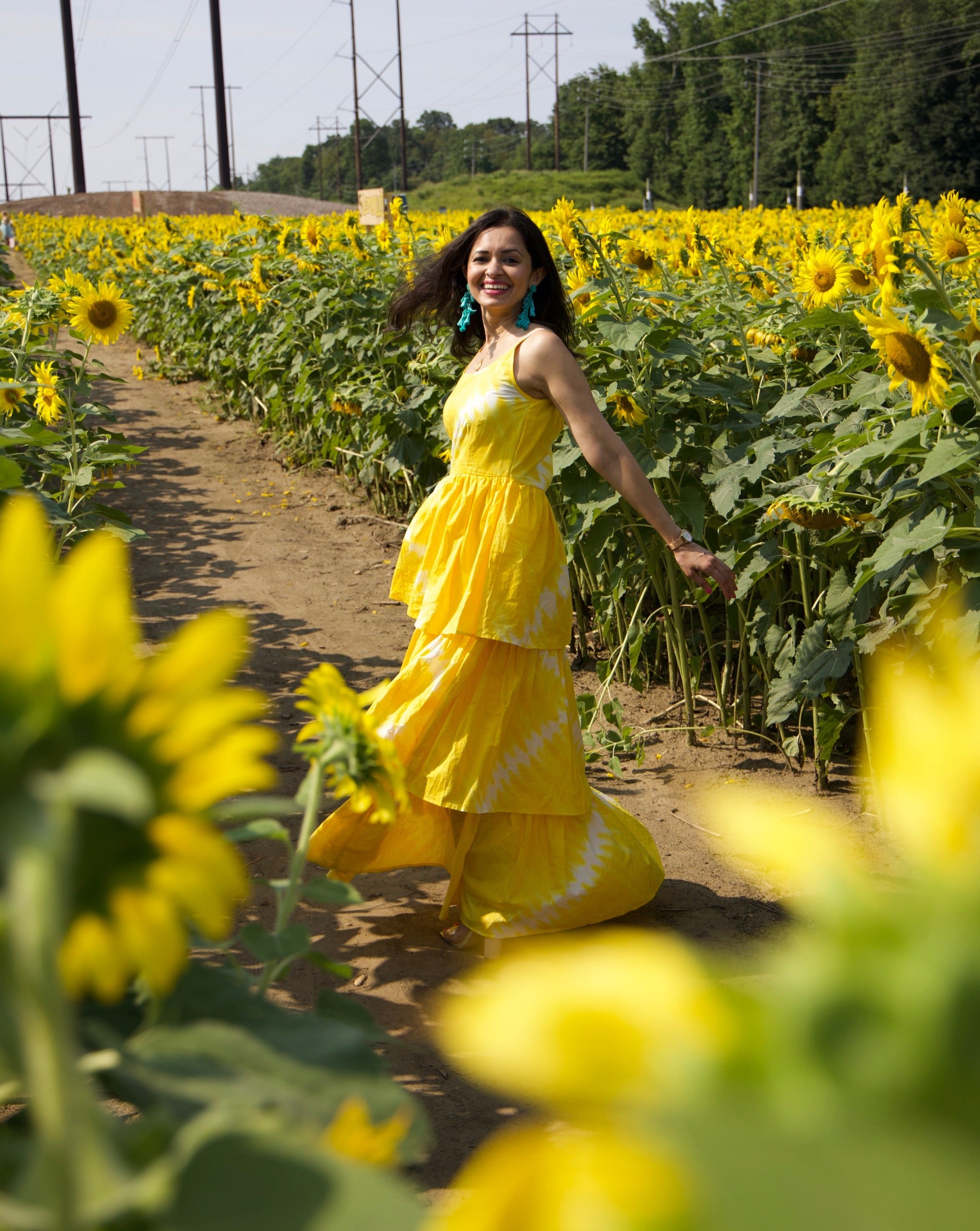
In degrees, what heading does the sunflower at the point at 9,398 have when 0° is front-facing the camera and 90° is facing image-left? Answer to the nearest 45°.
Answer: approximately 0°

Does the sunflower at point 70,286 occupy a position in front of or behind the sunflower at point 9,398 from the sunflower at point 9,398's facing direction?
behind

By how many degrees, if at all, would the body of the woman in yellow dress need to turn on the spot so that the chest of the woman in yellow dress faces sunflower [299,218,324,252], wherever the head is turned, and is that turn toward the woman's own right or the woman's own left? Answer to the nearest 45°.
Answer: approximately 135° to the woman's own right

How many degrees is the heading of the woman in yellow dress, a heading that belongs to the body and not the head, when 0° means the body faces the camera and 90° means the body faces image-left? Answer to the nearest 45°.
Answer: approximately 45°

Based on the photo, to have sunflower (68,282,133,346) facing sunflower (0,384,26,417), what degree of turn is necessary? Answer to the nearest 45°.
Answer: approximately 90° to its right
